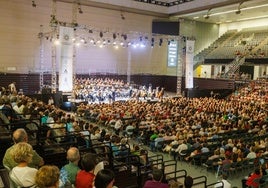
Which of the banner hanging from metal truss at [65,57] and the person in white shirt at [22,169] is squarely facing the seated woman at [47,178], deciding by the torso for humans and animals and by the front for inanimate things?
the banner hanging from metal truss

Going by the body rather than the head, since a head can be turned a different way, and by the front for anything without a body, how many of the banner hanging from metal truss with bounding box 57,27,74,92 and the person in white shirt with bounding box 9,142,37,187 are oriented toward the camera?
1

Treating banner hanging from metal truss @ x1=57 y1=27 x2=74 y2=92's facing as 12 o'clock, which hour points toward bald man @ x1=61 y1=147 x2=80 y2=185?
The bald man is roughly at 12 o'clock from the banner hanging from metal truss.

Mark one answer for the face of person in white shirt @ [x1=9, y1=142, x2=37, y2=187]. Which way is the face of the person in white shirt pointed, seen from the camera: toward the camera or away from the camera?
away from the camera

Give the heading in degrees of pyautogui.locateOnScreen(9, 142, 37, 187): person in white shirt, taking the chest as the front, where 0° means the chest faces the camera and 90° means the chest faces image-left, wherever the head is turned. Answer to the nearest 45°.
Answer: approximately 180°

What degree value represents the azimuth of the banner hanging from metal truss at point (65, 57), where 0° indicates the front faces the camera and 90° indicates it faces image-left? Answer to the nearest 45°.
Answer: approximately 0°

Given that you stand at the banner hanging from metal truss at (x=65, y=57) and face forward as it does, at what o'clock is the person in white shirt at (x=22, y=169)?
The person in white shirt is roughly at 12 o'clock from the banner hanging from metal truss.

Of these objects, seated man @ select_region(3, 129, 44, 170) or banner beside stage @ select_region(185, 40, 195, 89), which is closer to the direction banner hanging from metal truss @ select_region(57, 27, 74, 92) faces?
the seated man

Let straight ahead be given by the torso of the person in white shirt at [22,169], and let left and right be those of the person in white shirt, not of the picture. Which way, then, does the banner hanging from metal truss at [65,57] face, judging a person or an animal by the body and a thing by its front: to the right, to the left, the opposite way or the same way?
the opposite way
